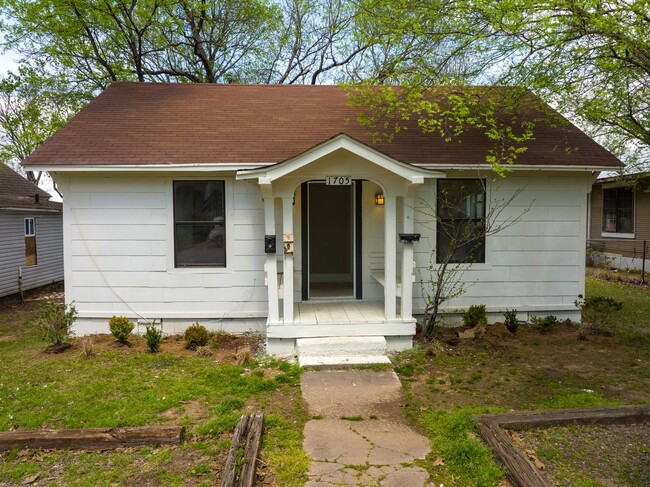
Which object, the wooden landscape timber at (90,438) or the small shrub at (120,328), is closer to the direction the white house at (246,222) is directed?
the wooden landscape timber

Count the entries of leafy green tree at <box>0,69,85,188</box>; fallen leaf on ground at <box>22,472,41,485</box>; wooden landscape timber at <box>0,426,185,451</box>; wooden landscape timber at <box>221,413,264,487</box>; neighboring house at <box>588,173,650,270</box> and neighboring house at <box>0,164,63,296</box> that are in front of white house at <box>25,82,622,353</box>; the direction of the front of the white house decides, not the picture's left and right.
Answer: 3

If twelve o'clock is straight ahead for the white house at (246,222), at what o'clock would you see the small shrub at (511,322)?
The small shrub is roughly at 9 o'clock from the white house.

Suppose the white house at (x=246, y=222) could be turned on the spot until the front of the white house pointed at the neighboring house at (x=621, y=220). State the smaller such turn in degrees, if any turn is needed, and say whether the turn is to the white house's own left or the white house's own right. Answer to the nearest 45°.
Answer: approximately 135° to the white house's own left

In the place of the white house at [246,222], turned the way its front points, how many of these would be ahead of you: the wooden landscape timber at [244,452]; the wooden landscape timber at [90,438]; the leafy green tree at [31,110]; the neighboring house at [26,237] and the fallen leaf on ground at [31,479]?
3

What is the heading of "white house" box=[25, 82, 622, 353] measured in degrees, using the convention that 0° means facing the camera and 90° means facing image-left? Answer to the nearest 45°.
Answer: approximately 0°

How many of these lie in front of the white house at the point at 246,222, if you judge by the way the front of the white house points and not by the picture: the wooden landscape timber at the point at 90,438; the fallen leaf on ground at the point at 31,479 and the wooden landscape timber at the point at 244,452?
3

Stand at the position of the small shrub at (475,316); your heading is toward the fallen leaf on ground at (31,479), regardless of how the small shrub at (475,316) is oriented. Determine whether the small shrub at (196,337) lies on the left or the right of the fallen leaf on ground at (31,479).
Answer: right

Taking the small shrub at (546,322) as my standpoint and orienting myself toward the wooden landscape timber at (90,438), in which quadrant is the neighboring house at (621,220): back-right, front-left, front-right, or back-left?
back-right

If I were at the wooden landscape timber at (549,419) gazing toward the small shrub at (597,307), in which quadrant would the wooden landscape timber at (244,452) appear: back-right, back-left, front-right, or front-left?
back-left
